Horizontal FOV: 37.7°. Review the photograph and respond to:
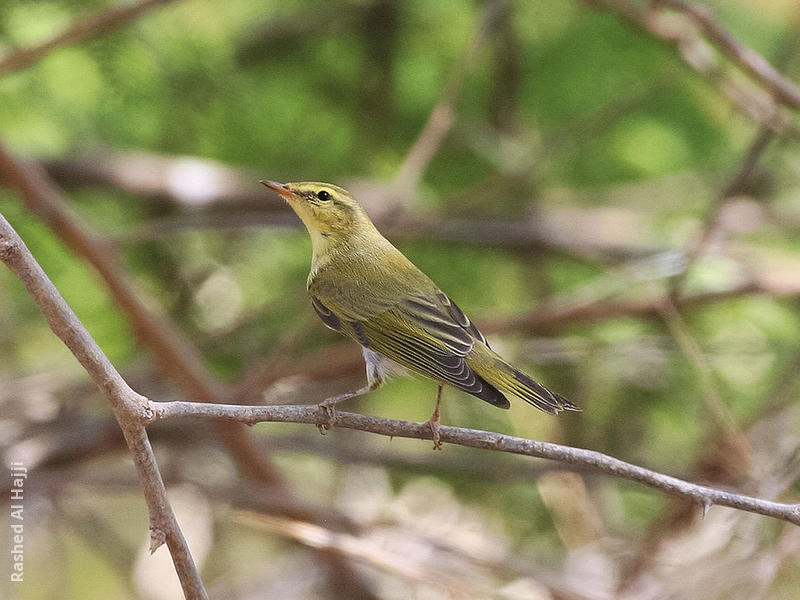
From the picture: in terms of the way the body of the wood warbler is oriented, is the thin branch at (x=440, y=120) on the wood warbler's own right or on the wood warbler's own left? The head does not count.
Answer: on the wood warbler's own right

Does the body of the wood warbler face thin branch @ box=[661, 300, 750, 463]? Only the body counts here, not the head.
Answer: no

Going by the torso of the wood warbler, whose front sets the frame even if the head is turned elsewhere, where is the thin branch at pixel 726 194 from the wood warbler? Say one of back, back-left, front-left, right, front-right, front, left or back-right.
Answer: back-right

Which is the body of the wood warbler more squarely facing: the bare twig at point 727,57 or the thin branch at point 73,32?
the thin branch

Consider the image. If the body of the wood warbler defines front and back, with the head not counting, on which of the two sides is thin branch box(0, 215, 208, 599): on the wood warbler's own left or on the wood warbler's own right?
on the wood warbler's own left

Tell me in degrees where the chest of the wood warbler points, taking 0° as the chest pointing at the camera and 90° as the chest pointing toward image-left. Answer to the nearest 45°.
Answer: approximately 90°

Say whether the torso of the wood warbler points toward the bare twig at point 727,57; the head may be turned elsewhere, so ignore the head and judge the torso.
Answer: no

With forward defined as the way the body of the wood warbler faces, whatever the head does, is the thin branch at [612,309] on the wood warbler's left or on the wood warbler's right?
on the wood warbler's right
